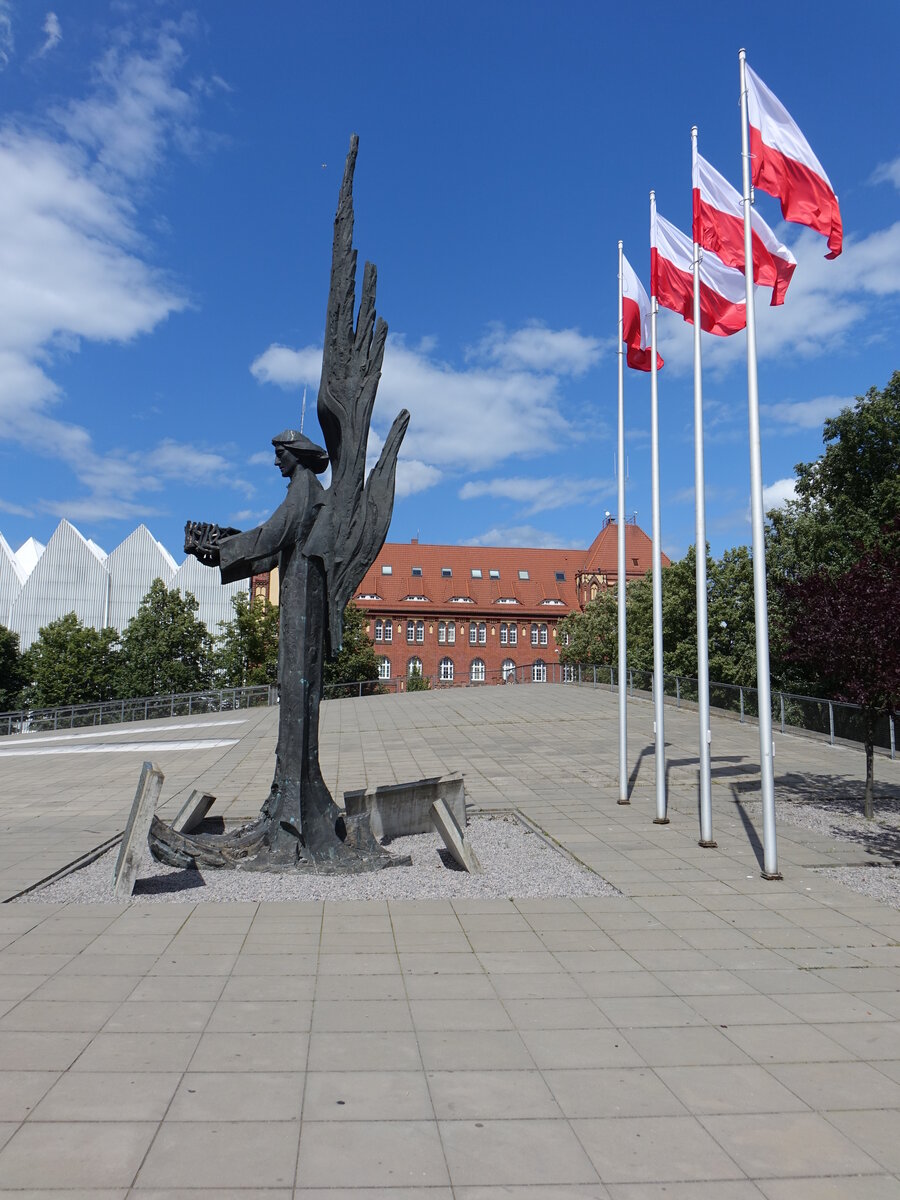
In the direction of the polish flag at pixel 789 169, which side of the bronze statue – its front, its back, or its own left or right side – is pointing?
back

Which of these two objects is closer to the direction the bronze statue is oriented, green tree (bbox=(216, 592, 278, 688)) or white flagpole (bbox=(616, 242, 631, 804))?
the green tree

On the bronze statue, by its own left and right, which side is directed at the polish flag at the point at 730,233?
back

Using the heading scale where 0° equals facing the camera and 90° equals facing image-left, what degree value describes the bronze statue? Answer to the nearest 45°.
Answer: approximately 90°

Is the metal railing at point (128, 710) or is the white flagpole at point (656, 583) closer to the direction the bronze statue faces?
the metal railing

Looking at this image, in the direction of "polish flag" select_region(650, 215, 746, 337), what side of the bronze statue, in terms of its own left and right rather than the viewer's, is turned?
back

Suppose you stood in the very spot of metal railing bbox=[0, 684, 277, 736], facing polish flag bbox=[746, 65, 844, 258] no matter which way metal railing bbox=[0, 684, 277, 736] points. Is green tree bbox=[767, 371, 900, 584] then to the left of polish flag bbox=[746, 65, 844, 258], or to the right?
left

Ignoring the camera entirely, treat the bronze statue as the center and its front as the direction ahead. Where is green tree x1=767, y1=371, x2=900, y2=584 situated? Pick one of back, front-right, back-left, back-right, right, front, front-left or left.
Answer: back-right

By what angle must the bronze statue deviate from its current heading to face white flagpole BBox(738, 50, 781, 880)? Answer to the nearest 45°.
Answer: approximately 180°
